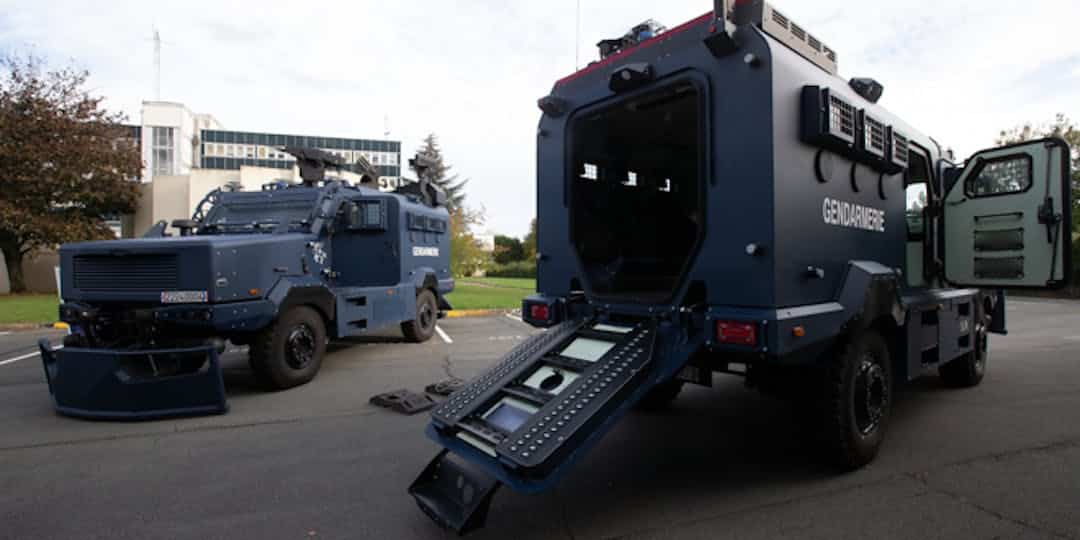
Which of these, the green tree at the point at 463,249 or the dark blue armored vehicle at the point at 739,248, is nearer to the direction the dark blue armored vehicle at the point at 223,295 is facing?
the dark blue armored vehicle

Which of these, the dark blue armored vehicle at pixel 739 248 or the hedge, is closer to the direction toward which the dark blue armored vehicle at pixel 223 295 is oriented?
the dark blue armored vehicle

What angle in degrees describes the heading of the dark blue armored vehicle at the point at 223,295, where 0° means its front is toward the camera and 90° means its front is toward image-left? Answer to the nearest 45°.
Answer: approximately 45°

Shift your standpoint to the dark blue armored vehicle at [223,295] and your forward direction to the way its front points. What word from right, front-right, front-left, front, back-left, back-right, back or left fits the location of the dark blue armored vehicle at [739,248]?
left

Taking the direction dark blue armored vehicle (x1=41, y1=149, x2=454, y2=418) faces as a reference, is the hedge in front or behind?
behind

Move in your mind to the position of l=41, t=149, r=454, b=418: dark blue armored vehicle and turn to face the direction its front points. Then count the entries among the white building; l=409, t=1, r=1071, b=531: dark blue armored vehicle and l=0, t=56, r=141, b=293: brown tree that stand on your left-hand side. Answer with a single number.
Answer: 1

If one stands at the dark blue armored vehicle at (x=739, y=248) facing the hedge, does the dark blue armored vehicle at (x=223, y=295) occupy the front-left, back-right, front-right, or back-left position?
front-left

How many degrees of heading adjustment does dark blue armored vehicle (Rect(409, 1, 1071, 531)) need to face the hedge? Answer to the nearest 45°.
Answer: approximately 90° to its left

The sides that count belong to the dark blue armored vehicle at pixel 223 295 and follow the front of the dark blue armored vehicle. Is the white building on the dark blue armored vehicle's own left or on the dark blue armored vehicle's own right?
on the dark blue armored vehicle's own right
